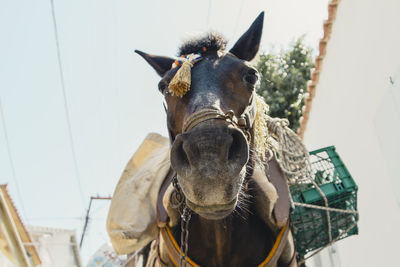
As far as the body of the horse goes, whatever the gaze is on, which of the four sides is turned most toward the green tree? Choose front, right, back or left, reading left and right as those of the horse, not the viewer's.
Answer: back

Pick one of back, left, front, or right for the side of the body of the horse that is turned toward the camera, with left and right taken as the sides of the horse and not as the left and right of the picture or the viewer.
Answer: front
